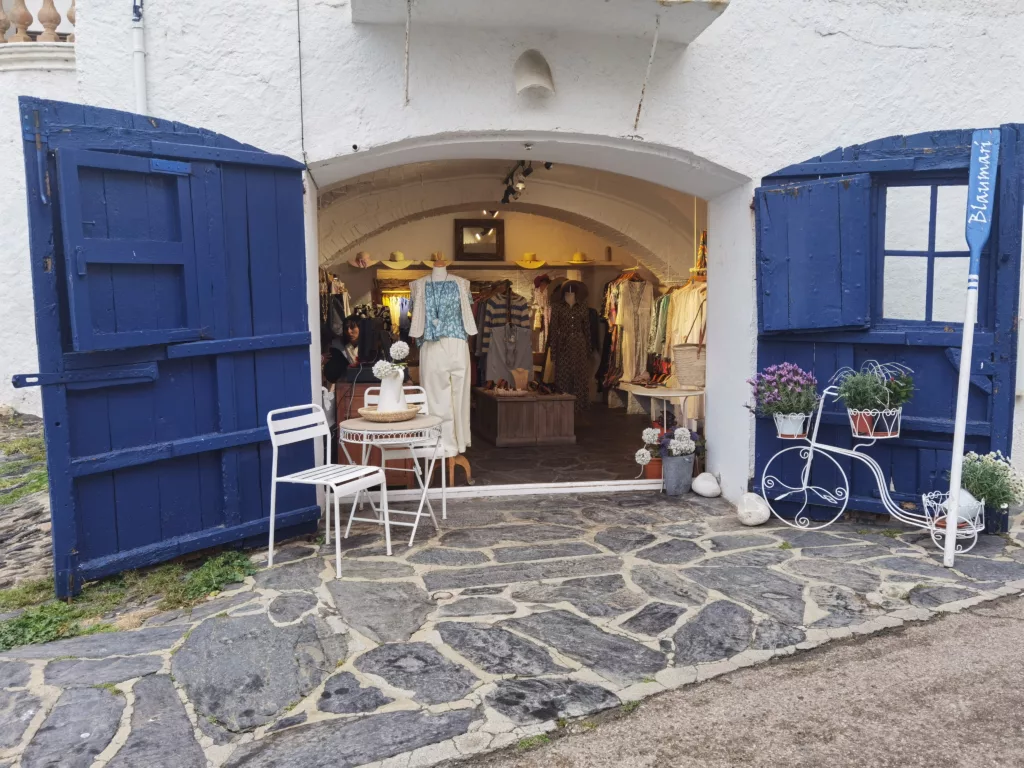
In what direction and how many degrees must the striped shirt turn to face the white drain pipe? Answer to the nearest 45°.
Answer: approximately 45° to its right

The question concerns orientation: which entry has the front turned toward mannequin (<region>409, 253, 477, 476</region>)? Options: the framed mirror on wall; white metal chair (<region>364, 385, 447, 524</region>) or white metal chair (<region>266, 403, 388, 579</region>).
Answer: the framed mirror on wall

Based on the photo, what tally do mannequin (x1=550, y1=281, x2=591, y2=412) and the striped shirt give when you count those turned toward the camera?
2

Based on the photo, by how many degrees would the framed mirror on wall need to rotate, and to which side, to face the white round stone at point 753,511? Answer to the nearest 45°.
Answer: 0° — it already faces it

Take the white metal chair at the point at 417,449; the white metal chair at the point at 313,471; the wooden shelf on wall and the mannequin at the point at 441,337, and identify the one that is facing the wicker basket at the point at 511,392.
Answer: the wooden shelf on wall

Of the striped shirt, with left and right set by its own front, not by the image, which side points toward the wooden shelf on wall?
back

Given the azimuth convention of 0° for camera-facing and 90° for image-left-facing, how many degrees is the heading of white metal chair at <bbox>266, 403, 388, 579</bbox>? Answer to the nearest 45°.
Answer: approximately 315°

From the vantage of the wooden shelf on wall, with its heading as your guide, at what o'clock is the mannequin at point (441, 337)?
The mannequin is roughly at 12 o'clock from the wooden shelf on wall.

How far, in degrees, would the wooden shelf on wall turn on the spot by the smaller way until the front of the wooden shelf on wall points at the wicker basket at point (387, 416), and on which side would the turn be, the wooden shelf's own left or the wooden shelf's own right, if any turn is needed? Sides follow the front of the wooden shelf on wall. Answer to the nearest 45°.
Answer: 0° — it already faces it

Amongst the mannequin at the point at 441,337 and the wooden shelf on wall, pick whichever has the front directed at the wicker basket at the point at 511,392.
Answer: the wooden shelf on wall

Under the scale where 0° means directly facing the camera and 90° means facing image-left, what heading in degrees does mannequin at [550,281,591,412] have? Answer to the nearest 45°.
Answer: approximately 0°
